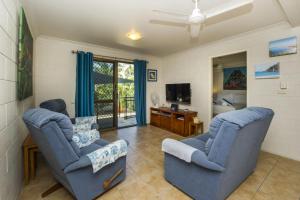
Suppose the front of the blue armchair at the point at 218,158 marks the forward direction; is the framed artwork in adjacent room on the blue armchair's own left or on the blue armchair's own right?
on the blue armchair's own right

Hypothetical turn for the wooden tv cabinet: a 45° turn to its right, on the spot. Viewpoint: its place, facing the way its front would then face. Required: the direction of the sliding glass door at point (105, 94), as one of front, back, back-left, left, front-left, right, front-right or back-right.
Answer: front

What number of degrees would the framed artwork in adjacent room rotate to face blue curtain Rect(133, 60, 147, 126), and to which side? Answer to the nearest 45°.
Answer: approximately 45° to its right

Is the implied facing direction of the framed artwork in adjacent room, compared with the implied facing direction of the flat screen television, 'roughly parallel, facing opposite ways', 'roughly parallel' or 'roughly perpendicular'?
roughly parallel

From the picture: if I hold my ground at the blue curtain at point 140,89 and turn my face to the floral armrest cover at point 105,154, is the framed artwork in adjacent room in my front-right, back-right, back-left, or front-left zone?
back-left

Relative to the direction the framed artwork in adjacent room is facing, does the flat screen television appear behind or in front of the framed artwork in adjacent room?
in front

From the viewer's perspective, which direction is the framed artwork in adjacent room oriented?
toward the camera

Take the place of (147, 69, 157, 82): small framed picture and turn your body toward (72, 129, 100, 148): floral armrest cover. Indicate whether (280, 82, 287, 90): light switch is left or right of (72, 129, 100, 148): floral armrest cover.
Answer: left

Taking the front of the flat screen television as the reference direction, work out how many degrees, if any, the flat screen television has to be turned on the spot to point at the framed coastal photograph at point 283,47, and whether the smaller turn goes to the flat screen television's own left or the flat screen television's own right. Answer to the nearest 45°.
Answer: approximately 45° to the flat screen television's own left
